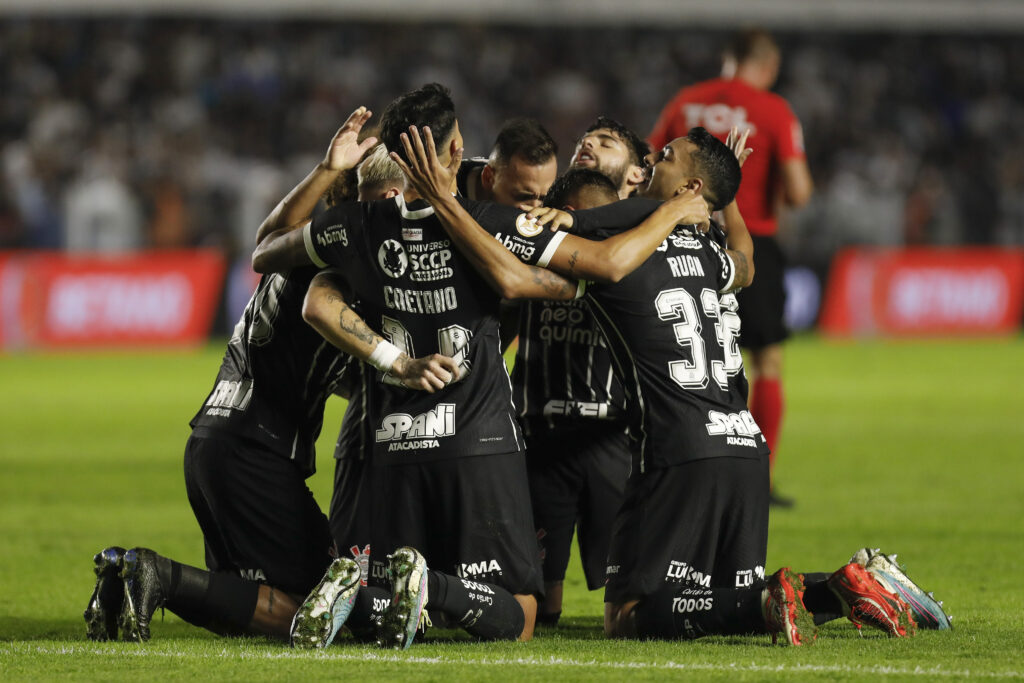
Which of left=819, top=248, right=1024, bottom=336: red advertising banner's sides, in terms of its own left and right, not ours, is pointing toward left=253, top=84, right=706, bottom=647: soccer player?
front

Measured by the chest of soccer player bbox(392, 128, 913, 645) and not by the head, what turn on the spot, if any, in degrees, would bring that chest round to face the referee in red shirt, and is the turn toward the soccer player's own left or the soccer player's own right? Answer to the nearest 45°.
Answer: approximately 45° to the soccer player's own right

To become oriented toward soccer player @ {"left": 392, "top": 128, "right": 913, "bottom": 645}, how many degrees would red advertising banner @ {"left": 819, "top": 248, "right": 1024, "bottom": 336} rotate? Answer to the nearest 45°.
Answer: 0° — it already faces them

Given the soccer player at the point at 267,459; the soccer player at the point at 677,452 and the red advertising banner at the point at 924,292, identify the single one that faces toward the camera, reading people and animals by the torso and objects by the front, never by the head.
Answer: the red advertising banner

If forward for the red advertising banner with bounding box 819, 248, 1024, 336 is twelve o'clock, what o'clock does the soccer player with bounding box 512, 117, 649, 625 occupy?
The soccer player is roughly at 12 o'clock from the red advertising banner.

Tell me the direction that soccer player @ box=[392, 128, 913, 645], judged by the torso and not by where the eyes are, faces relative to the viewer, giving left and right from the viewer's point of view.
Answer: facing away from the viewer and to the left of the viewer

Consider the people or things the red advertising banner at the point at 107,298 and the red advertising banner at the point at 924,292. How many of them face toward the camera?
2

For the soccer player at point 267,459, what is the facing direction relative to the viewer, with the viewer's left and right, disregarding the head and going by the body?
facing away from the viewer and to the right of the viewer

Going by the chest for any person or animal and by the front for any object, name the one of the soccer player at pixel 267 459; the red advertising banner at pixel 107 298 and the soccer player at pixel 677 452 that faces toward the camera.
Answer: the red advertising banner

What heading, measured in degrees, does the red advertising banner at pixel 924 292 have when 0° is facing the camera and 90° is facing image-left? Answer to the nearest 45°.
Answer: approximately 0°

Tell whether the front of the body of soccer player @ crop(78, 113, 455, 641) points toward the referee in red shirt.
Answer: yes

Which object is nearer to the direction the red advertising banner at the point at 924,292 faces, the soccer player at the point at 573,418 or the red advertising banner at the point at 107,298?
the soccer player

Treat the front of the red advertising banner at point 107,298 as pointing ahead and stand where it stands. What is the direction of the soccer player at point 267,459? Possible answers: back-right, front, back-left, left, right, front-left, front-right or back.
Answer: front

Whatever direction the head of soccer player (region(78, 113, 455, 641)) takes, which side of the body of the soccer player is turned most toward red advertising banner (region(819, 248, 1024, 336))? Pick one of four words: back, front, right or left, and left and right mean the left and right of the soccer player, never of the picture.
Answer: front

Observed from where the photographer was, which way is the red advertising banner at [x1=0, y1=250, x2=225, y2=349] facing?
facing the viewer
